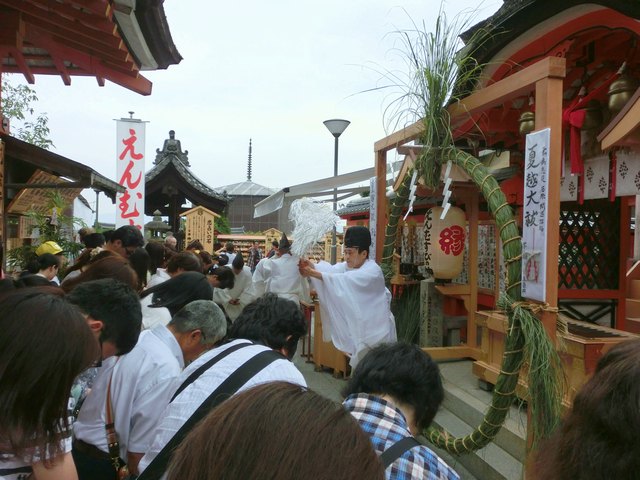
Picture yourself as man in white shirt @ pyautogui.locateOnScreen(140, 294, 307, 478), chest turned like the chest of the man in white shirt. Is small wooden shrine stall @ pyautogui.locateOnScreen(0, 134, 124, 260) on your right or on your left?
on your left

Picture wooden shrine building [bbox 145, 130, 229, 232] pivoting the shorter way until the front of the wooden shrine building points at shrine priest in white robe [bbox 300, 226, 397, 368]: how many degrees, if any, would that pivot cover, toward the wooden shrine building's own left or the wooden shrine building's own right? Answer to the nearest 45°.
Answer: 0° — it already faces them

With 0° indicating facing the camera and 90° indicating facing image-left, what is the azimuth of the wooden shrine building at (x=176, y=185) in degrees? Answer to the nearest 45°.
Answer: approximately 0°

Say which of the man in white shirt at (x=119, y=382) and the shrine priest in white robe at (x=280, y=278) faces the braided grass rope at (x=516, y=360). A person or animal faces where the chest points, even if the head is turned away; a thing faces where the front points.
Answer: the man in white shirt

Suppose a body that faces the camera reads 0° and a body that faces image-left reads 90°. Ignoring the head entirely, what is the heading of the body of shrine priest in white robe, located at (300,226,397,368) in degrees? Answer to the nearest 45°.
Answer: approximately 45°

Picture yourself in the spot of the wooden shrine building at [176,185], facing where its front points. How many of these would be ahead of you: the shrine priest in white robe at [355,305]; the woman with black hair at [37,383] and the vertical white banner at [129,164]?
3

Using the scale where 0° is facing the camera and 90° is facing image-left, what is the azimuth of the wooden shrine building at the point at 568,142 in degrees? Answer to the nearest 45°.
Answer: approximately 45°

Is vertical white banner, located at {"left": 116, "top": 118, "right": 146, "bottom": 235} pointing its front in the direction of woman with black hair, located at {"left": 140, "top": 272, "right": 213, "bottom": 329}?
yes
